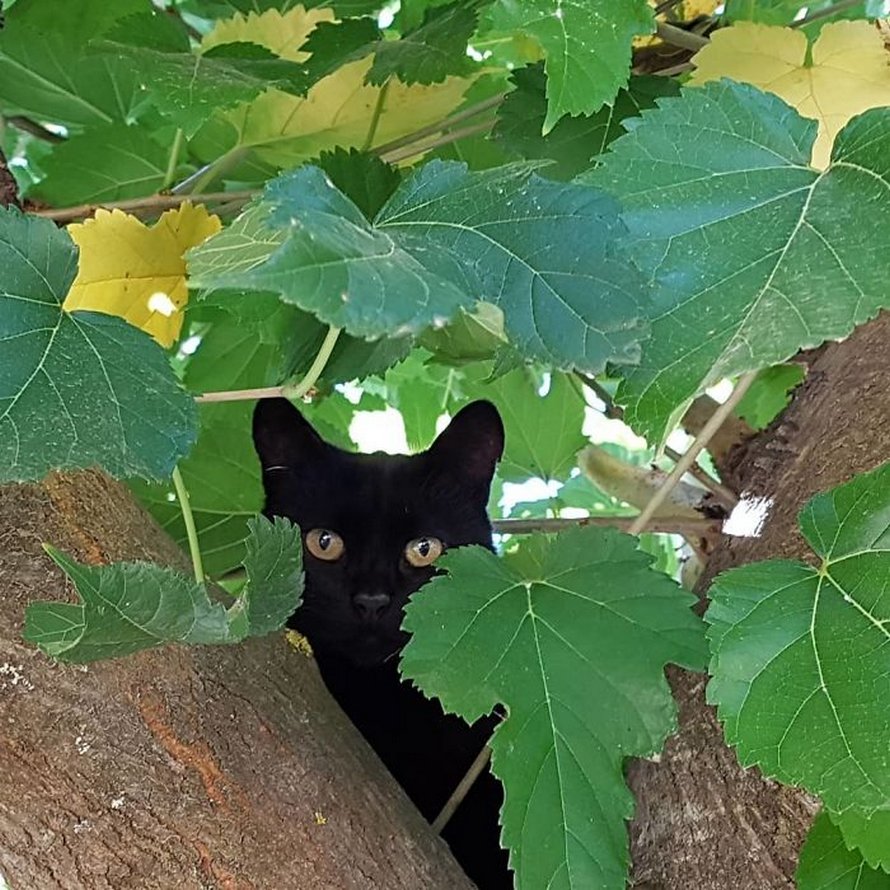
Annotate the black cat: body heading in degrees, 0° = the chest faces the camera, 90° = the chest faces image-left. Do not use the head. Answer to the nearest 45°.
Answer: approximately 0°
